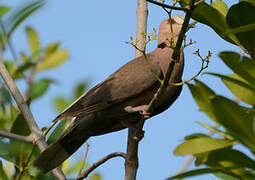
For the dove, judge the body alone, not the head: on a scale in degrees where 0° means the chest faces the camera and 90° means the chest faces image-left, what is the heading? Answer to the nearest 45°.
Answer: approximately 270°

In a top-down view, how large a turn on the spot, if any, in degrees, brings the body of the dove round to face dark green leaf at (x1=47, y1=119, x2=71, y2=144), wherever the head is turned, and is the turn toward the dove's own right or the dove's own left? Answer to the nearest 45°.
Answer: approximately 180°

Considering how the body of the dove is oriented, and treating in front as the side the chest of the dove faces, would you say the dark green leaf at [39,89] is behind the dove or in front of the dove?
behind

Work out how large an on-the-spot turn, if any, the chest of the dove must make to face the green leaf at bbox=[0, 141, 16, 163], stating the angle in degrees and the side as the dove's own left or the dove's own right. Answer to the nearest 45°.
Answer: approximately 135° to the dove's own right

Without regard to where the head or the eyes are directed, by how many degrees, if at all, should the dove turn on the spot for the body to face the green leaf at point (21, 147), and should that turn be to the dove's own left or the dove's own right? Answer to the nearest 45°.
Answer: approximately 135° to the dove's own right

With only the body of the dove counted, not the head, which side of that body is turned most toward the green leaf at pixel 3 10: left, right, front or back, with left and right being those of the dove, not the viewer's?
back

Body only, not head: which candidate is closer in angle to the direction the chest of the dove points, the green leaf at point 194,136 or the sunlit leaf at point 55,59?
the green leaf
